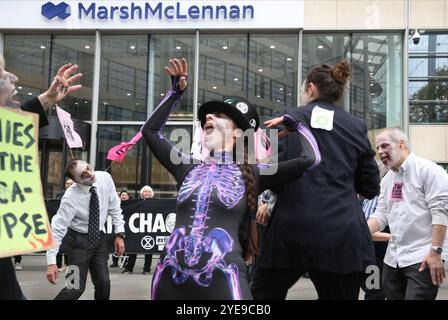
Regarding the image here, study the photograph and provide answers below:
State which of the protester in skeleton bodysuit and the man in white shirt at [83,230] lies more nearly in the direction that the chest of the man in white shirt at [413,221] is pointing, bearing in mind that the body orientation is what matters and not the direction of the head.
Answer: the protester in skeleton bodysuit

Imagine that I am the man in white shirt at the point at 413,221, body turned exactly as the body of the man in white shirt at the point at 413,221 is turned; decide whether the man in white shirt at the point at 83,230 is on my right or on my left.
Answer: on my right

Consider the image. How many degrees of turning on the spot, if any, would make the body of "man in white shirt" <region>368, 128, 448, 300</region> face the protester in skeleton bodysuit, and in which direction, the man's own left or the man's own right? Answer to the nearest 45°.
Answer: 0° — they already face them

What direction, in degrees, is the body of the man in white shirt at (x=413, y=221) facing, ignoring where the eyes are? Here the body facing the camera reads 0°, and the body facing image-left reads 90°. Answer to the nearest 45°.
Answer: approximately 45°

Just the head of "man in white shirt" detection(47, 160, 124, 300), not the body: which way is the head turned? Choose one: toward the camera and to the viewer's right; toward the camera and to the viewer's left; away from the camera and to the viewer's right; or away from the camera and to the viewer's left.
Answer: toward the camera and to the viewer's right
